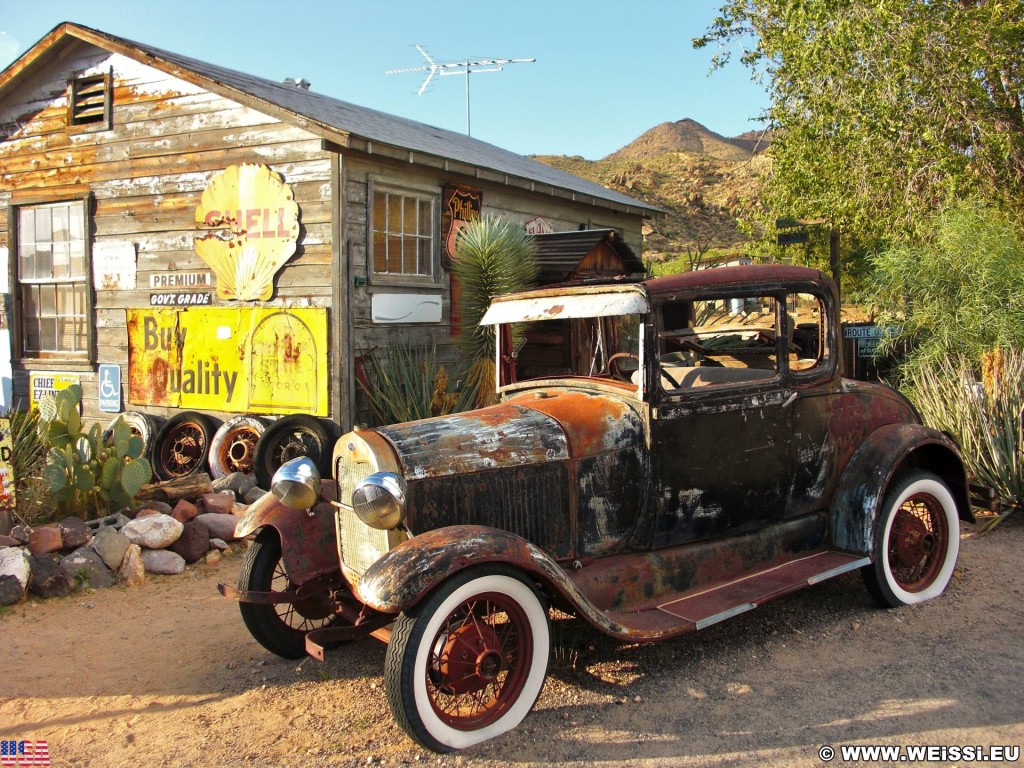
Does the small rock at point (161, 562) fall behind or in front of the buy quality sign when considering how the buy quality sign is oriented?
in front

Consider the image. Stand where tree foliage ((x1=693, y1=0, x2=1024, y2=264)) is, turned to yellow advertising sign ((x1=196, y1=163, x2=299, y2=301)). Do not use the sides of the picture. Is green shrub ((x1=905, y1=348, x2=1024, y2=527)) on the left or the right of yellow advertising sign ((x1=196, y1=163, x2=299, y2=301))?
left

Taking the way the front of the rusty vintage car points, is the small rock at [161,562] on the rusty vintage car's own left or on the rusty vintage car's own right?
on the rusty vintage car's own right

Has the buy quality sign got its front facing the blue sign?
no

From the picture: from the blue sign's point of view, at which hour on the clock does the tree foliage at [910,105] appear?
The tree foliage is roughly at 8 o'clock from the blue sign.

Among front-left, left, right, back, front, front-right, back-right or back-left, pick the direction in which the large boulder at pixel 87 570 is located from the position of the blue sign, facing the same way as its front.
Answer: front-left

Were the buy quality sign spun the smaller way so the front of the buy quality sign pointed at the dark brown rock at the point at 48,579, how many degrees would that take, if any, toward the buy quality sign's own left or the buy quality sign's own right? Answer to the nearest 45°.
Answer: approximately 45° to the buy quality sign's own left

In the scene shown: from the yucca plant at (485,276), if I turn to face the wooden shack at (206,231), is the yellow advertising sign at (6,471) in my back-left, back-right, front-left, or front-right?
front-left

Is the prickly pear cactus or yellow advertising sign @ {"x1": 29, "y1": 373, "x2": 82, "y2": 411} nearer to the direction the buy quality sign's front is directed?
the prickly pear cactus

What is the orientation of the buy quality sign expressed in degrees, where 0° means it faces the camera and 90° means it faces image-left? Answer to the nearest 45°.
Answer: approximately 45°

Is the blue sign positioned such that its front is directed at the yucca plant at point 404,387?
no

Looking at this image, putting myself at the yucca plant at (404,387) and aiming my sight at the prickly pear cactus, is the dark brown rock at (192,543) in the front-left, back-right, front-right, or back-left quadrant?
front-left

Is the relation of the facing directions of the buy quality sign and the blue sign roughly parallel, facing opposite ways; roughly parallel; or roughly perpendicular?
roughly parallel

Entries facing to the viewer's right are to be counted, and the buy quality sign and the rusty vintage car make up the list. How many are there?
0

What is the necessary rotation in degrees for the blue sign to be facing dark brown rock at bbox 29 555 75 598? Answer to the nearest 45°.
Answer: approximately 45° to its left

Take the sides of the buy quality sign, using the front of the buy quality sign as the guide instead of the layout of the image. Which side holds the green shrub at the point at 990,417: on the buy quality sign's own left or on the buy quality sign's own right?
on the buy quality sign's own left

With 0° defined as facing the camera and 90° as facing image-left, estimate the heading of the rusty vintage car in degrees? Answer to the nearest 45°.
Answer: approximately 45°
